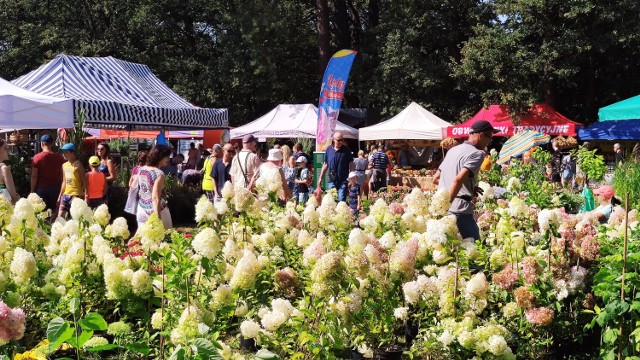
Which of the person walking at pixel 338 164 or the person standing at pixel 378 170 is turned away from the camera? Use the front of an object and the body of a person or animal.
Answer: the person standing at pixel 378 170

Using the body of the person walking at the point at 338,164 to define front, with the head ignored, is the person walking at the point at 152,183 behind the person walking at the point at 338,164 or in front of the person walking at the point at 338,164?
in front

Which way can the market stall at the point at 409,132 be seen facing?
toward the camera

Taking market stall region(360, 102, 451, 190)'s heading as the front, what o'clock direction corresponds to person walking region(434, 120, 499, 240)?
The person walking is roughly at 12 o'clock from the market stall.

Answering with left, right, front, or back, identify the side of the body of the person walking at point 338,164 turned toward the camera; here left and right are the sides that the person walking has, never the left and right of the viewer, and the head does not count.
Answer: front

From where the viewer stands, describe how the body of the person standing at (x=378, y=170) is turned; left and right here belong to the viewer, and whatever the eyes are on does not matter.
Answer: facing away from the viewer

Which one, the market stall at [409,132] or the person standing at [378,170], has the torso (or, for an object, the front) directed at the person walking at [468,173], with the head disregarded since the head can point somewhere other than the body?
the market stall

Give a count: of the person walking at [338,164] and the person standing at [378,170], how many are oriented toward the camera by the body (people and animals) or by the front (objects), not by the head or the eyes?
1

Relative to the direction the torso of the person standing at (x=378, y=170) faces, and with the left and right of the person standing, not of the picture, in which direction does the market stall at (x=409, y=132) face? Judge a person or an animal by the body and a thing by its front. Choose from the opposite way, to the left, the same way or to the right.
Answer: the opposite way
